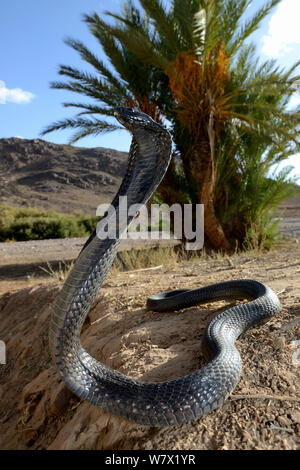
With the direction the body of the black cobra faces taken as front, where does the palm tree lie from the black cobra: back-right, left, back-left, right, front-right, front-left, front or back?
right

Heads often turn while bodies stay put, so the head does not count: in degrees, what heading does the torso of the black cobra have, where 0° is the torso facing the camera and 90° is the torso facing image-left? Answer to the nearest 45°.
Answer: approximately 90°

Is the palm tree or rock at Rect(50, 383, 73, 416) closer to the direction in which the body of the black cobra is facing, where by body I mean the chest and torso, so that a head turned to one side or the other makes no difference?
the rock
